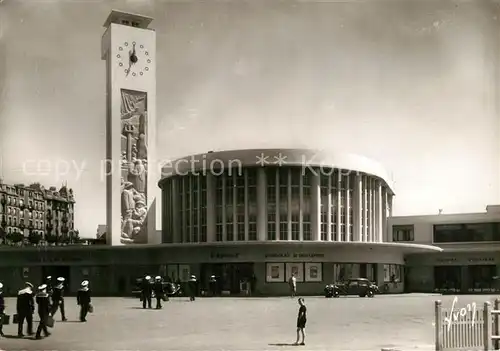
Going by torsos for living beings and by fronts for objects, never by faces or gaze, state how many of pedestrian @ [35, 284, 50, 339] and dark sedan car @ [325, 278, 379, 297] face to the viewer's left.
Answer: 1

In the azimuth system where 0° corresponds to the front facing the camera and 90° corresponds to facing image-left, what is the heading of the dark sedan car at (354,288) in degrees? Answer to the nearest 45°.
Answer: approximately 90°

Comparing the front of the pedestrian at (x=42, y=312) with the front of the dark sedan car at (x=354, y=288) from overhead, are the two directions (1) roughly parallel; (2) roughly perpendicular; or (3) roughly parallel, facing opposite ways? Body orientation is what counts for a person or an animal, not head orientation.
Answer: roughly perpendicular
